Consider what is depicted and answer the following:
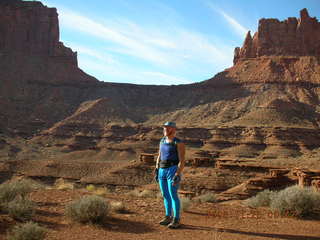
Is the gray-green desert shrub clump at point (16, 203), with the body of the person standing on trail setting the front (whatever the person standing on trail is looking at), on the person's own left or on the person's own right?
on the person's own right

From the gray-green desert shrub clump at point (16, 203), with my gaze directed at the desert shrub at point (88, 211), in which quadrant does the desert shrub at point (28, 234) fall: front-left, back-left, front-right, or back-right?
front-right

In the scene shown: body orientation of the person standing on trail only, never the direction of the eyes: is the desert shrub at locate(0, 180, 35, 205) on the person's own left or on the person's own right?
on the person's own right

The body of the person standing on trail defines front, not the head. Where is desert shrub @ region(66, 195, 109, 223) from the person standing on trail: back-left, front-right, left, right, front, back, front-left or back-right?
front-right

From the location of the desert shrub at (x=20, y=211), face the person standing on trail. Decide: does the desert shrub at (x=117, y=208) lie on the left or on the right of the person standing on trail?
left

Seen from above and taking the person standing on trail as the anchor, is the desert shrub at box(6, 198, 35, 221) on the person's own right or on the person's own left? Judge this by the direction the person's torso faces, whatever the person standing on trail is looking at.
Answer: on the person's own right

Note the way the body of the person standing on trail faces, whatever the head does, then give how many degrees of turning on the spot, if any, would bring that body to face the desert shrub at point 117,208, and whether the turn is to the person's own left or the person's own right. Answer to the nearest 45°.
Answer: approximately 90° to the person's own right

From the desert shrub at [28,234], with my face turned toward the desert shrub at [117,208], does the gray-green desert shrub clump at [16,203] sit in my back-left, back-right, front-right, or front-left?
front-left

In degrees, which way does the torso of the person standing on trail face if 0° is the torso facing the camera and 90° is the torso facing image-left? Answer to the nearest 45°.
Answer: approximately 45°

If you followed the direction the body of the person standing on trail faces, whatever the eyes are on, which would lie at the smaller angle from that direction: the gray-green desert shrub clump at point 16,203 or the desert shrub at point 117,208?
the gray-green desert shrub clump

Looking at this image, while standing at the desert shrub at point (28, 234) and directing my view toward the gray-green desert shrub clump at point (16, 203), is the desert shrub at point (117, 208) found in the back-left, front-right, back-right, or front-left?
front-right
